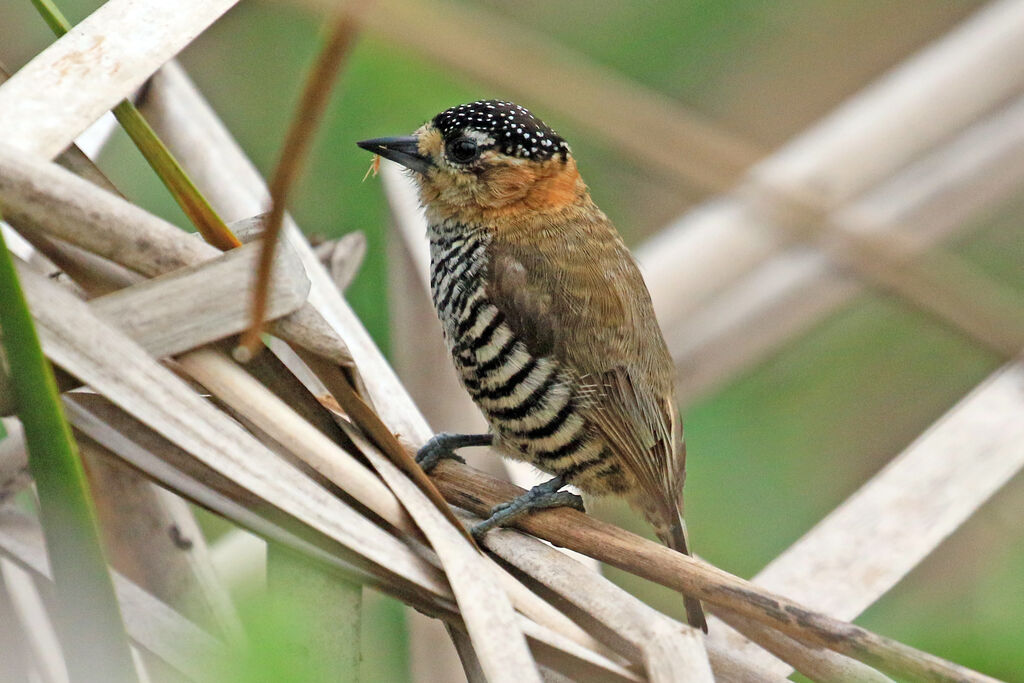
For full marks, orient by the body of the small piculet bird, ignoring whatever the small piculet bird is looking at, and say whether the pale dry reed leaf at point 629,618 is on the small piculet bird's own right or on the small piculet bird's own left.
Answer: on the small piculet bird's own left

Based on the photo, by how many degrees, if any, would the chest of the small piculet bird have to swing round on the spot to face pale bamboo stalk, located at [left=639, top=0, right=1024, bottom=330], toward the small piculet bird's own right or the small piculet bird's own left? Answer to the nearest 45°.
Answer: approximately 135° to the small piculet bird's own right

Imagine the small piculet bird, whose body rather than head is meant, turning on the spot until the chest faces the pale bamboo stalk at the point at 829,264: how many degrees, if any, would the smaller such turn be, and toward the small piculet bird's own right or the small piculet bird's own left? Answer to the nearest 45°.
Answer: approximately 135° to the small piculet bird's own right

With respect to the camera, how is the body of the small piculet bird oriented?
to the viewer's left
